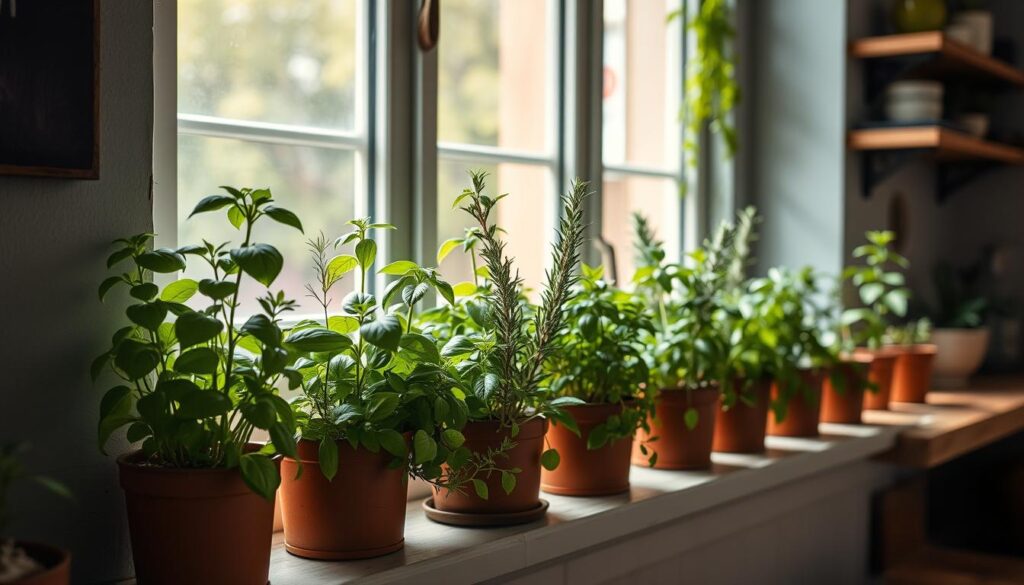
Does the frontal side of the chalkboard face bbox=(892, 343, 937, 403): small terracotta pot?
no

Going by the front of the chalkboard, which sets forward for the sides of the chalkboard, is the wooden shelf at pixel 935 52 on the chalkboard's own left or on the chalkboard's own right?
on the chalkboard's own left

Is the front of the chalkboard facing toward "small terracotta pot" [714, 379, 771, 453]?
no

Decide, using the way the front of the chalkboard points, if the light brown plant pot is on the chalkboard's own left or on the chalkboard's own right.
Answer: on the chalkboard's own left

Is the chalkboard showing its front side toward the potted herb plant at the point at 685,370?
no

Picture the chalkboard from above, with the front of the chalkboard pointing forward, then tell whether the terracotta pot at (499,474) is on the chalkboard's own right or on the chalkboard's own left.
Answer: on the chalkboard's own left

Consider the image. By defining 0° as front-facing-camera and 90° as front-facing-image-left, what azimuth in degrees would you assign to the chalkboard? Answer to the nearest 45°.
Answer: approximately 0°
